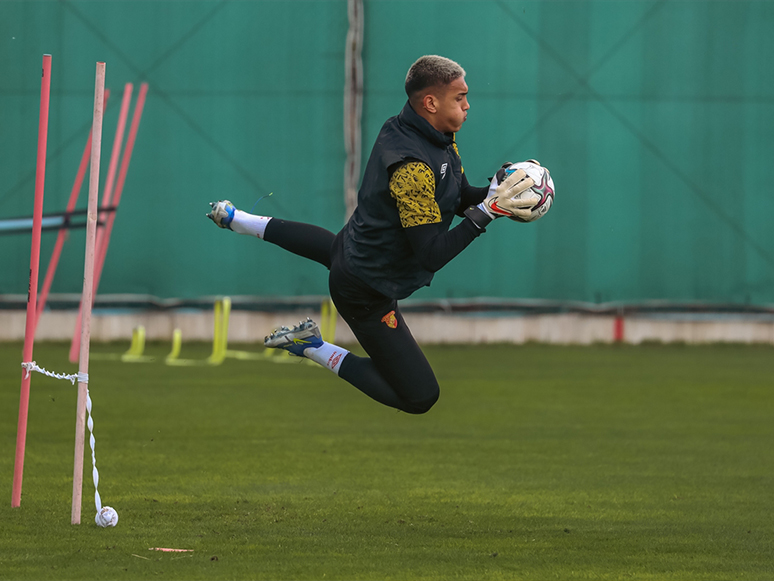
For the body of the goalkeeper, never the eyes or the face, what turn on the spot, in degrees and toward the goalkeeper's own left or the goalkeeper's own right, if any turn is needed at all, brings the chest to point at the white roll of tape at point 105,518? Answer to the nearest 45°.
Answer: approximately 180°

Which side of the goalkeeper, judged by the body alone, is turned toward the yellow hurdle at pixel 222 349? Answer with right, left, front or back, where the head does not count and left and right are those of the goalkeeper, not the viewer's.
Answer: left

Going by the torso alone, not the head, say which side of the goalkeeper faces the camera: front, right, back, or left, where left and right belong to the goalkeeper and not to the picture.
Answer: right

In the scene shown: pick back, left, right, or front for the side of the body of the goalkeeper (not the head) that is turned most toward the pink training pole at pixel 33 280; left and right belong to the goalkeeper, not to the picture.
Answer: back

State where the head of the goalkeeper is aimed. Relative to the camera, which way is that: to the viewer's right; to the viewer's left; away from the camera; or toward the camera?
to the viewer's right

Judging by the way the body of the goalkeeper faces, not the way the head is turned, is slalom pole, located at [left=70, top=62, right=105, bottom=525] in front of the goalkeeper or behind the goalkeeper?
behind
